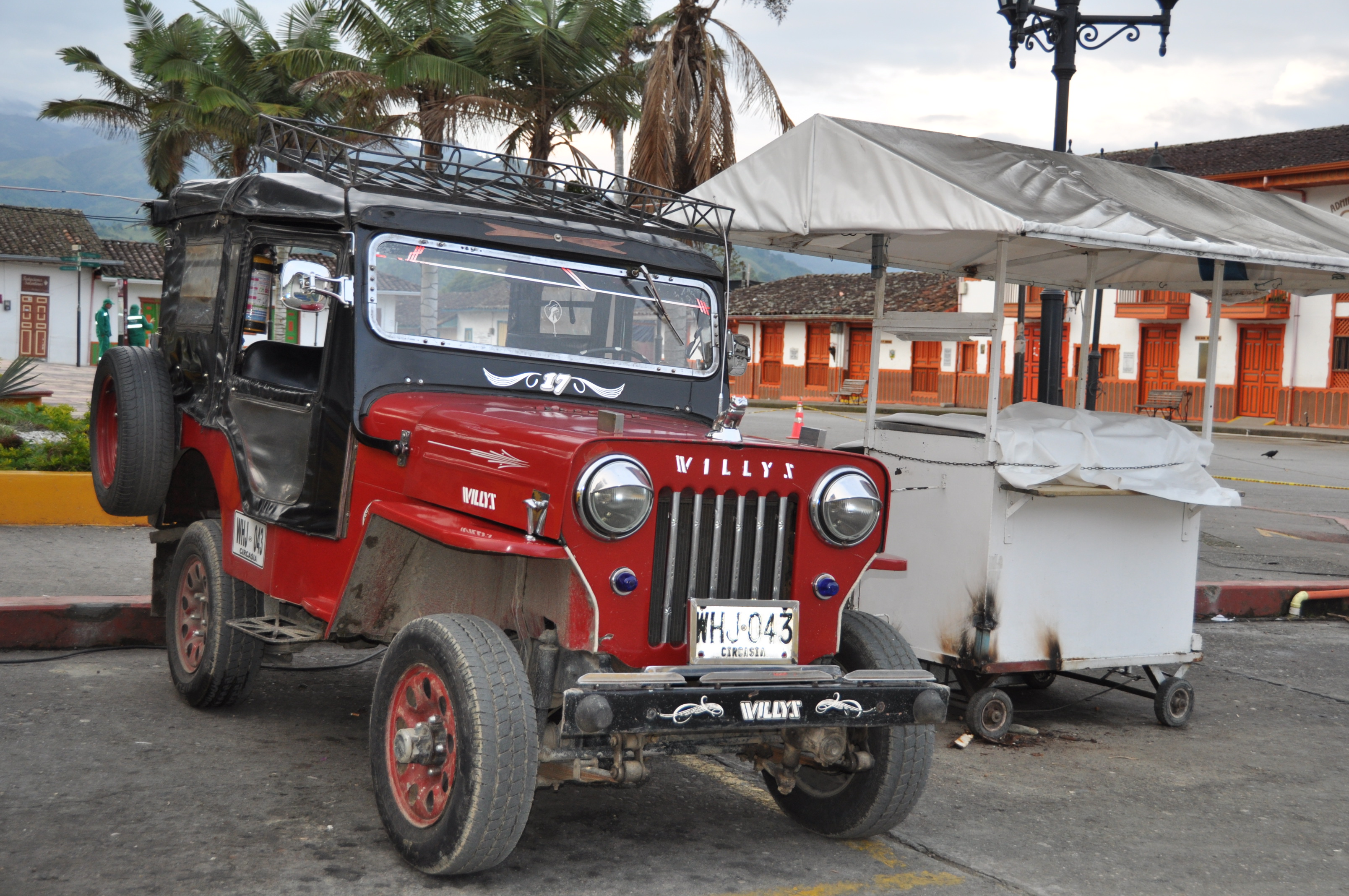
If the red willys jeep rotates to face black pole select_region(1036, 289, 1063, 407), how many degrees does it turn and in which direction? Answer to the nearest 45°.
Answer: approximately 90° to its left

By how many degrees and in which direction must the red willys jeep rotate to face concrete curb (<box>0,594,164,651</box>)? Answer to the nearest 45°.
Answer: approximately 180°

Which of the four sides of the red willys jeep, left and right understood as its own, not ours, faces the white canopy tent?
left

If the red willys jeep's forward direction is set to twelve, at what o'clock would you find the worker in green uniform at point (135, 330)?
The worker in green uniform is roughly at 7 o'clock from the red willys jeep.

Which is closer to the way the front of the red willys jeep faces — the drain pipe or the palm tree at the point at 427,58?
the drain pipe

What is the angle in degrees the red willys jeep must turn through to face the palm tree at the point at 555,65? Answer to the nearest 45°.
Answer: approximately 135° to its left

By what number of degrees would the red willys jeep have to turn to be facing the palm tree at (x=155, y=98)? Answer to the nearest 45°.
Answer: approximately 135° to its left

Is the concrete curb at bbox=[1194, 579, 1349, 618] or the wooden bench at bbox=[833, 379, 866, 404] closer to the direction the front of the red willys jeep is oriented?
the concrete curb

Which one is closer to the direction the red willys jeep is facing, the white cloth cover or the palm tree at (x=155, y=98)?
the white cloth cover

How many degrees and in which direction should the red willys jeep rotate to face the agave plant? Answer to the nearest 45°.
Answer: approximately 180°

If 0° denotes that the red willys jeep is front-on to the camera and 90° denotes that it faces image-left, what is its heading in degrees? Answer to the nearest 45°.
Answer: approximately 315°
